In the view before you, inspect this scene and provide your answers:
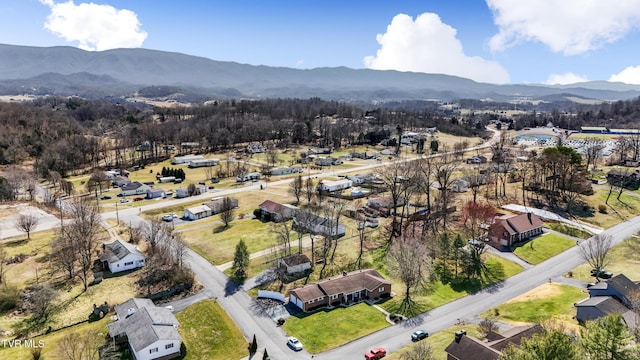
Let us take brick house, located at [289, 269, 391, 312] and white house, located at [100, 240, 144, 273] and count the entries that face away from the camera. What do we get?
0

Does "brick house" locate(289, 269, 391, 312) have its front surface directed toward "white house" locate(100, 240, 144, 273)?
no

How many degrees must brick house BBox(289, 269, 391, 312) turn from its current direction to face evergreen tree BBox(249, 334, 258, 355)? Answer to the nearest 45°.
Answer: approximately 90° to its right

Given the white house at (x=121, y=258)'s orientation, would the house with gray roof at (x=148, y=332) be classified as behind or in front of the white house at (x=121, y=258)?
in front

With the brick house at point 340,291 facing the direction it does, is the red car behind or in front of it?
in front

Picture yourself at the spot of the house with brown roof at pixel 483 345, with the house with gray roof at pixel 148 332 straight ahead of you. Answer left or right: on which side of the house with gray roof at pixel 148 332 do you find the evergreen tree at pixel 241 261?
right

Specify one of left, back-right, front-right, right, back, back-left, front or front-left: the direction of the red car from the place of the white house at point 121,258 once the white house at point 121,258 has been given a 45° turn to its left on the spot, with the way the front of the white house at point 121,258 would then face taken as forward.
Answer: front-right

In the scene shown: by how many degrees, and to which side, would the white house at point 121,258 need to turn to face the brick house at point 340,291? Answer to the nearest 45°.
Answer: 0° — it already faces it

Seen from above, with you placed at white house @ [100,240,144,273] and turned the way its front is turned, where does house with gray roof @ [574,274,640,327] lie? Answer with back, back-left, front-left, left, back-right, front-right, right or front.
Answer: front

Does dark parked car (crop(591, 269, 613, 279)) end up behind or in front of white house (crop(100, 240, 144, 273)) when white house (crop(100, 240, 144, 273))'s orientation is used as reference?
in front

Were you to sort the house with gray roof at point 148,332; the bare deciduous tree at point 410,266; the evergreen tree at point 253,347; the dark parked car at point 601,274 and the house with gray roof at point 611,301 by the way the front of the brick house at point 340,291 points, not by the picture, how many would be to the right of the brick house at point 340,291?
2

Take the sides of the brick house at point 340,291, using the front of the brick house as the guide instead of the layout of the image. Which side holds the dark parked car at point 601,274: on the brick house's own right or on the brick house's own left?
on the brick house's own left

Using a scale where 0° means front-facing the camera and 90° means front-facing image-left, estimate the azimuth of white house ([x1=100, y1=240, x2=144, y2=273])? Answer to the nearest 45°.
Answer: approximately 315°

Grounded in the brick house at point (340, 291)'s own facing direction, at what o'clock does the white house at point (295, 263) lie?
The white house is roughly at 6 o'clock from the brick house.

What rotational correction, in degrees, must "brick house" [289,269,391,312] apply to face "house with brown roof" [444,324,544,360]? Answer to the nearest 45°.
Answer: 0° — it already faces it
